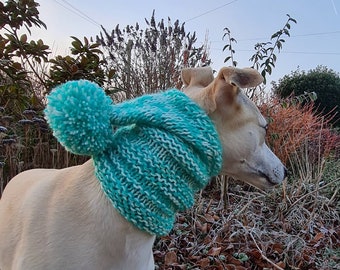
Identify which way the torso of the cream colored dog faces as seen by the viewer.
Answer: to the viewer's right
